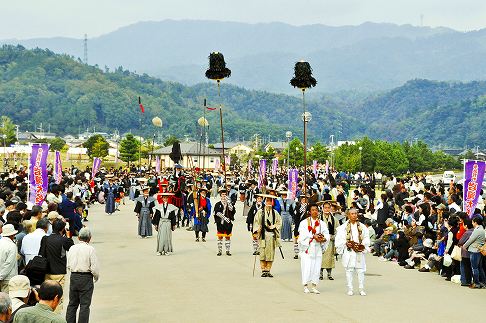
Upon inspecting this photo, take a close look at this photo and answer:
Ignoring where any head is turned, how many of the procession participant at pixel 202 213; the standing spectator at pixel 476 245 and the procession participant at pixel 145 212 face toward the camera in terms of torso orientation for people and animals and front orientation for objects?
2

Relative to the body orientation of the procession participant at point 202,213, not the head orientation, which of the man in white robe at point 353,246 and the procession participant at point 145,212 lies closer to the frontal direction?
the man in white robe

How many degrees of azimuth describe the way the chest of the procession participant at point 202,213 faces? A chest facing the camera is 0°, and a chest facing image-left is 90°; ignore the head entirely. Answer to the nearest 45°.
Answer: approximately 0°

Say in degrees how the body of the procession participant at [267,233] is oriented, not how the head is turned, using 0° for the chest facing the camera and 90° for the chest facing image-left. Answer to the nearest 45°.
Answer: approximately 0°
